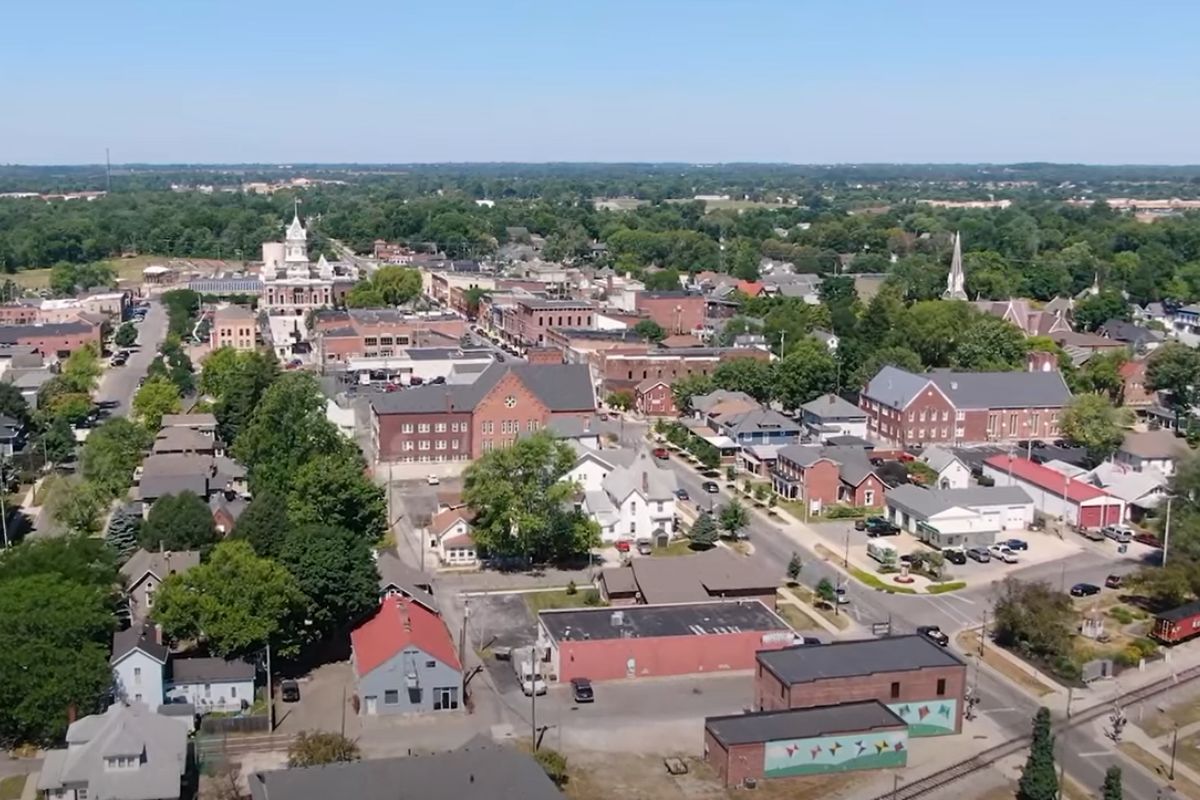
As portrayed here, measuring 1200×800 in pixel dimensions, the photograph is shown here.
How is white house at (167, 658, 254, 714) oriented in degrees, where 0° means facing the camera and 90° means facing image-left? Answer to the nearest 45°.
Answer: approximately 0°

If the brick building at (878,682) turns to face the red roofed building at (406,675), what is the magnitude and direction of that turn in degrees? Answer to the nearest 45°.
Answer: approximately 180°

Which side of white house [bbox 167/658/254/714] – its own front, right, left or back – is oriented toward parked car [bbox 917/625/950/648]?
left

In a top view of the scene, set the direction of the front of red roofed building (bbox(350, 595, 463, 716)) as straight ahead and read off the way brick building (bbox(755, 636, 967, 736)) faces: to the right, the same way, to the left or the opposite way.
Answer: to the left

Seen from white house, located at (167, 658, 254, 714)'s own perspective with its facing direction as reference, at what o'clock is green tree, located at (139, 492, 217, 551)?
The green tree is roughly at 6 o'clock from the white house.

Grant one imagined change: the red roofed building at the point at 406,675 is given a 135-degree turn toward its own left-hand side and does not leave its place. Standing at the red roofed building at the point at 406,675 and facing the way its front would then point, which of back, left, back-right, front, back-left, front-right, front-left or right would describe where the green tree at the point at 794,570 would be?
front

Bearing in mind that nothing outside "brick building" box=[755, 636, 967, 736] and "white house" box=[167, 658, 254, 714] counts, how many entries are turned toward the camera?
1

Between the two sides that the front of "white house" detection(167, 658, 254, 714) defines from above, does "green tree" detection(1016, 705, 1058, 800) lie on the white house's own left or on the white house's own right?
on the white house's own left
